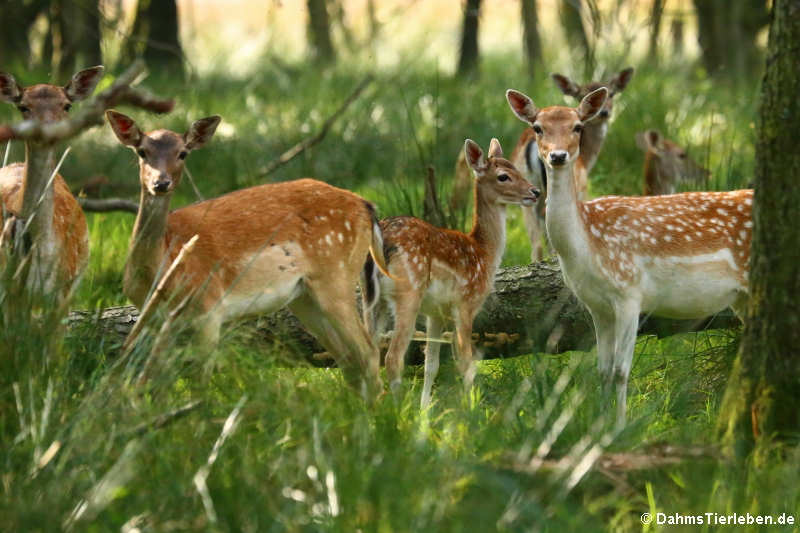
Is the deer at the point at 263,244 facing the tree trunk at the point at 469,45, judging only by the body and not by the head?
no

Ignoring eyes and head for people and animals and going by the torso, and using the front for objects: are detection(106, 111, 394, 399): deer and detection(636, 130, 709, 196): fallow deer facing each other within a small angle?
no

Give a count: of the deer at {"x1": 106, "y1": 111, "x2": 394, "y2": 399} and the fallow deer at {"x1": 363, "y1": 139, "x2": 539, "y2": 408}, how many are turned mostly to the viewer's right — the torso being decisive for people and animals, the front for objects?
1

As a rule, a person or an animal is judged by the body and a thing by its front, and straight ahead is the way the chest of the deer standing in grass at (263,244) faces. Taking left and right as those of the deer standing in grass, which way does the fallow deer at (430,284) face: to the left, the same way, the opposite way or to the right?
the opposite way

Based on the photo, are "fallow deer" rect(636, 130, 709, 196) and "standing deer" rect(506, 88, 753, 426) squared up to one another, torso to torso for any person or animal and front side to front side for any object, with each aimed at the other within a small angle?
no

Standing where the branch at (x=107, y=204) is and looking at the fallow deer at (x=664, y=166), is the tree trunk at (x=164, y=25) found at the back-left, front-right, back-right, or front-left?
front-left

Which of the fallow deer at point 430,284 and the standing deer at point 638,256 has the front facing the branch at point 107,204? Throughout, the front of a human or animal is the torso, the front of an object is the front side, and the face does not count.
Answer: the standing deer

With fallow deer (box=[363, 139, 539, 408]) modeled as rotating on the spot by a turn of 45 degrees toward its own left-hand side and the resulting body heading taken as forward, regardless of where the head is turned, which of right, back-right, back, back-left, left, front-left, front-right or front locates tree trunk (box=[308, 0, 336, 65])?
front-left
